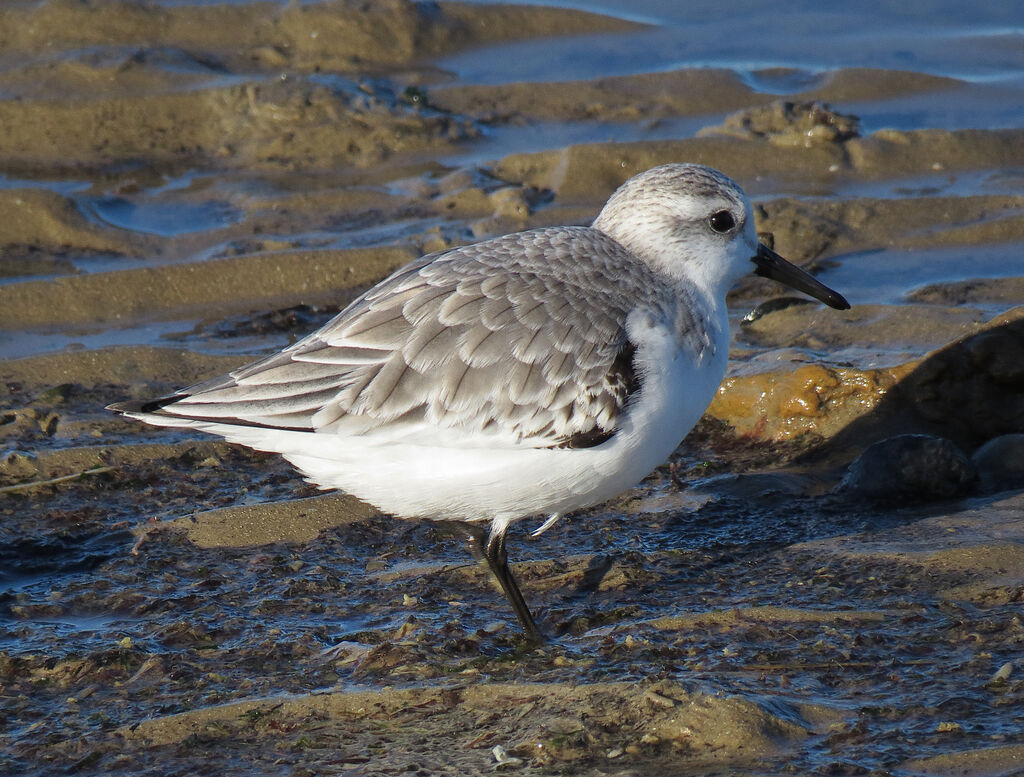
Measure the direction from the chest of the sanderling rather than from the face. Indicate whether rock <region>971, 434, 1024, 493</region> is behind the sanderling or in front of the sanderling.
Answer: in front

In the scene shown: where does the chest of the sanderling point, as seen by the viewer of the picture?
to the viewer's right

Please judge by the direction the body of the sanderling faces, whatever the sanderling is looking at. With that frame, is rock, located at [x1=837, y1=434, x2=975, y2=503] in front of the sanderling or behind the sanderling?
in front

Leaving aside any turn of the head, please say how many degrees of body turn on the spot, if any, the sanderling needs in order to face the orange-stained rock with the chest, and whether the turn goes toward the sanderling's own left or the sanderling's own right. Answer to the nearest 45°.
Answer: approximately 45° to the sanderling's own left

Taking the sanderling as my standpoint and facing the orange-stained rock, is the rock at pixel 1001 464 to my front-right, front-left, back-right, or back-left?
front-right

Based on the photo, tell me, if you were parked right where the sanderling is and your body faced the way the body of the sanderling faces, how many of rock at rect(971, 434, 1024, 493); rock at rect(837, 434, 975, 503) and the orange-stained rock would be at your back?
0
